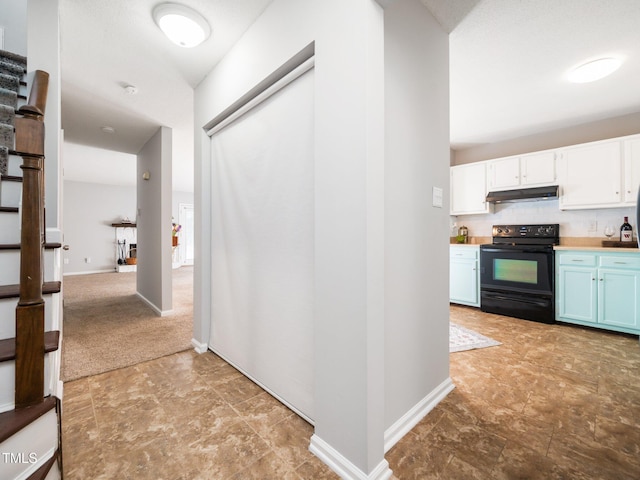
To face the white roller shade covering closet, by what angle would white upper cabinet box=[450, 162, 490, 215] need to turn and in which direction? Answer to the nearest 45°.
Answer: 0° — it already faces it

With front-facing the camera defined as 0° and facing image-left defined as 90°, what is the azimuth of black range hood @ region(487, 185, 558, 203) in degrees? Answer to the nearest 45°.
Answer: approximately 0°

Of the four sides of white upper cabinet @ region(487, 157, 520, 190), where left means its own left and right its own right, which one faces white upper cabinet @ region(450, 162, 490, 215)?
right

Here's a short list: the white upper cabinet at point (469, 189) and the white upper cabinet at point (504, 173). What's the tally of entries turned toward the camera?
2

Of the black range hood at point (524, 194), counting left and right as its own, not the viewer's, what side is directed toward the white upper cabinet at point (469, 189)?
right
